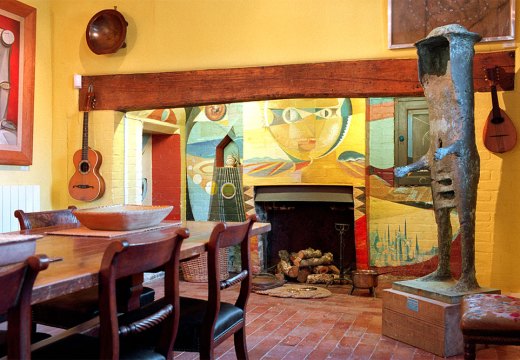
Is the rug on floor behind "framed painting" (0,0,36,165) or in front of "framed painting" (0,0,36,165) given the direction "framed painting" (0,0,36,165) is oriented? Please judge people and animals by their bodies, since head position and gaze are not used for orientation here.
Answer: in front

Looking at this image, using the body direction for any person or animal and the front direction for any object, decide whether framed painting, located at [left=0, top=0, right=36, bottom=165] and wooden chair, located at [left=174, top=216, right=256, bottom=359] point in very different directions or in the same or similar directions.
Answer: very different directions

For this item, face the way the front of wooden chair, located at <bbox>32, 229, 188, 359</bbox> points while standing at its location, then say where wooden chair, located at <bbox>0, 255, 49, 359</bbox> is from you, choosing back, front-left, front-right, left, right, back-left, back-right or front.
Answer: left

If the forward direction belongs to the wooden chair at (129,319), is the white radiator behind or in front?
in front

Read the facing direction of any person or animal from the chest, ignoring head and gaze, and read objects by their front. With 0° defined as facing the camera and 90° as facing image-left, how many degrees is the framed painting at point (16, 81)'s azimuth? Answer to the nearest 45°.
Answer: approximately 315°

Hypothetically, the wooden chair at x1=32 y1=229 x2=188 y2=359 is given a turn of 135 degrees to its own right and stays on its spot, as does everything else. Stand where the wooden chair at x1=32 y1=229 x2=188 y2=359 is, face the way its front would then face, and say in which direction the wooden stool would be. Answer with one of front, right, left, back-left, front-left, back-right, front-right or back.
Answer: front

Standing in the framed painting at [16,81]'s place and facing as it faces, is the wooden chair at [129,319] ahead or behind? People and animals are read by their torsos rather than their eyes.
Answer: ahead

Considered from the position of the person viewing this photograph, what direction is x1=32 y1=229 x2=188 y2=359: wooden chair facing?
facing away from the viewer and to the left of the viewer

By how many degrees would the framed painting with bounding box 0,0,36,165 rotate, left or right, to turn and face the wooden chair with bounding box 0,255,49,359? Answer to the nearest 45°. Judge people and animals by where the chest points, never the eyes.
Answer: approximately 45° to its right

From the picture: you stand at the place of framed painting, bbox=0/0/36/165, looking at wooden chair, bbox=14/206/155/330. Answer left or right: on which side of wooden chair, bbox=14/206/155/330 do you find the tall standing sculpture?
left
